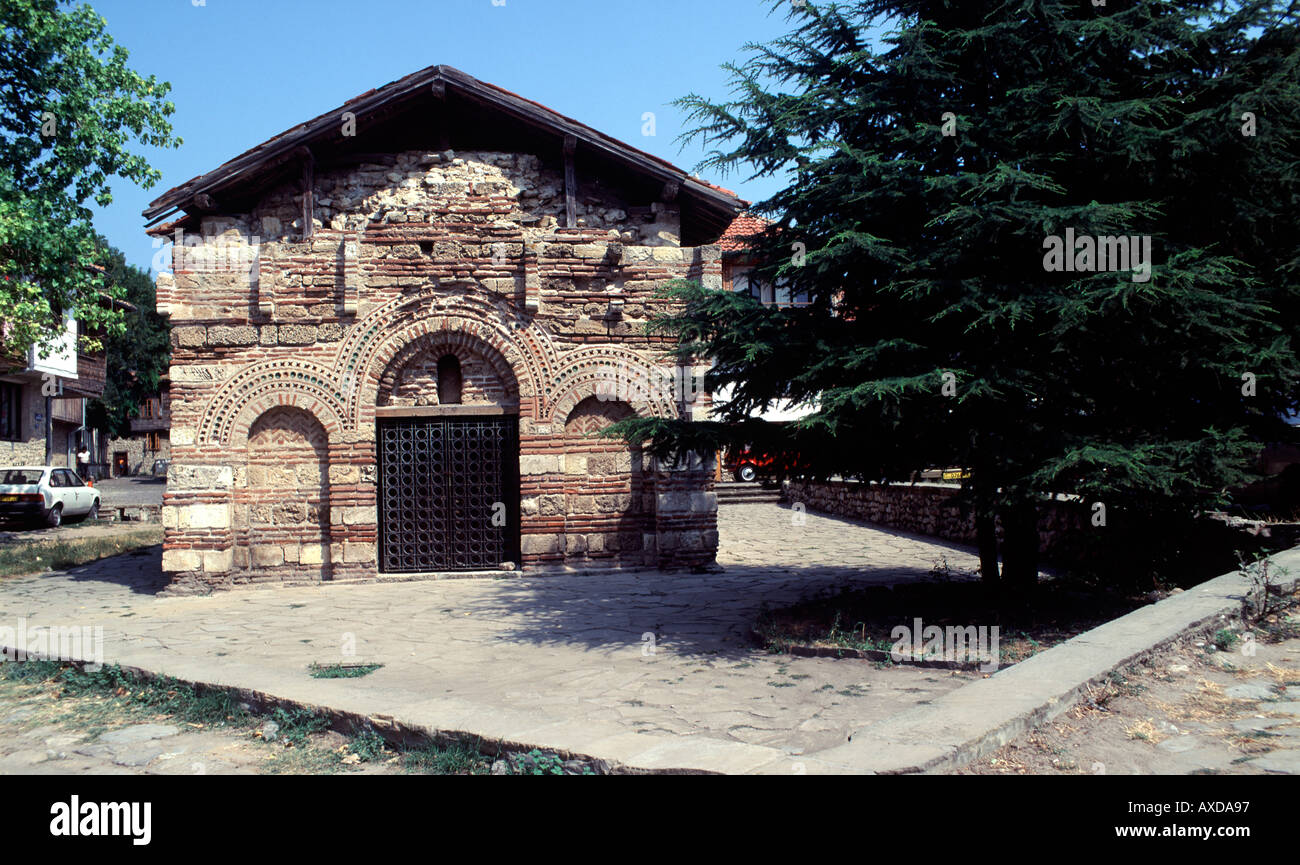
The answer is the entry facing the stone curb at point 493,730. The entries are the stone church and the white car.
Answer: the stone church

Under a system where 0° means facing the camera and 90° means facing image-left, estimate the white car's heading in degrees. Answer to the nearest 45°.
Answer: approximately 225°

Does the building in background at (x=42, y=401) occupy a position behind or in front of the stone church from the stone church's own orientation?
behind

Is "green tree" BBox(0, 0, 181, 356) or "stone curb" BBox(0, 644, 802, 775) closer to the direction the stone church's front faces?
the stone curb

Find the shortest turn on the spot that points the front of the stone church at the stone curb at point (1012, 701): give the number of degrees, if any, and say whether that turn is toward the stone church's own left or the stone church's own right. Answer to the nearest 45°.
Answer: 0° — it already faces it

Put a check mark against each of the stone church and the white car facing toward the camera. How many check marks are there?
1

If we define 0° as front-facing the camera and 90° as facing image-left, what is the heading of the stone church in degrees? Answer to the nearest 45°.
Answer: approximately 0°
